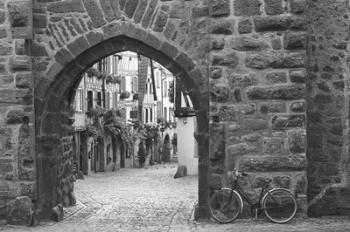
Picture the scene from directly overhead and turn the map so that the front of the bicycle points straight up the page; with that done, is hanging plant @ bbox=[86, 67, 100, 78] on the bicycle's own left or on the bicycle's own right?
on the bicycle's own right

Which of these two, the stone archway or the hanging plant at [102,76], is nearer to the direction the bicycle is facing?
the stone archway

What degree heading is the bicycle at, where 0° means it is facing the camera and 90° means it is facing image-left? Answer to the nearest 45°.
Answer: approximately 90°

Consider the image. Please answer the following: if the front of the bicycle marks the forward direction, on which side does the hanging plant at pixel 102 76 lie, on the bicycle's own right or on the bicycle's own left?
on the bicycle's own right
